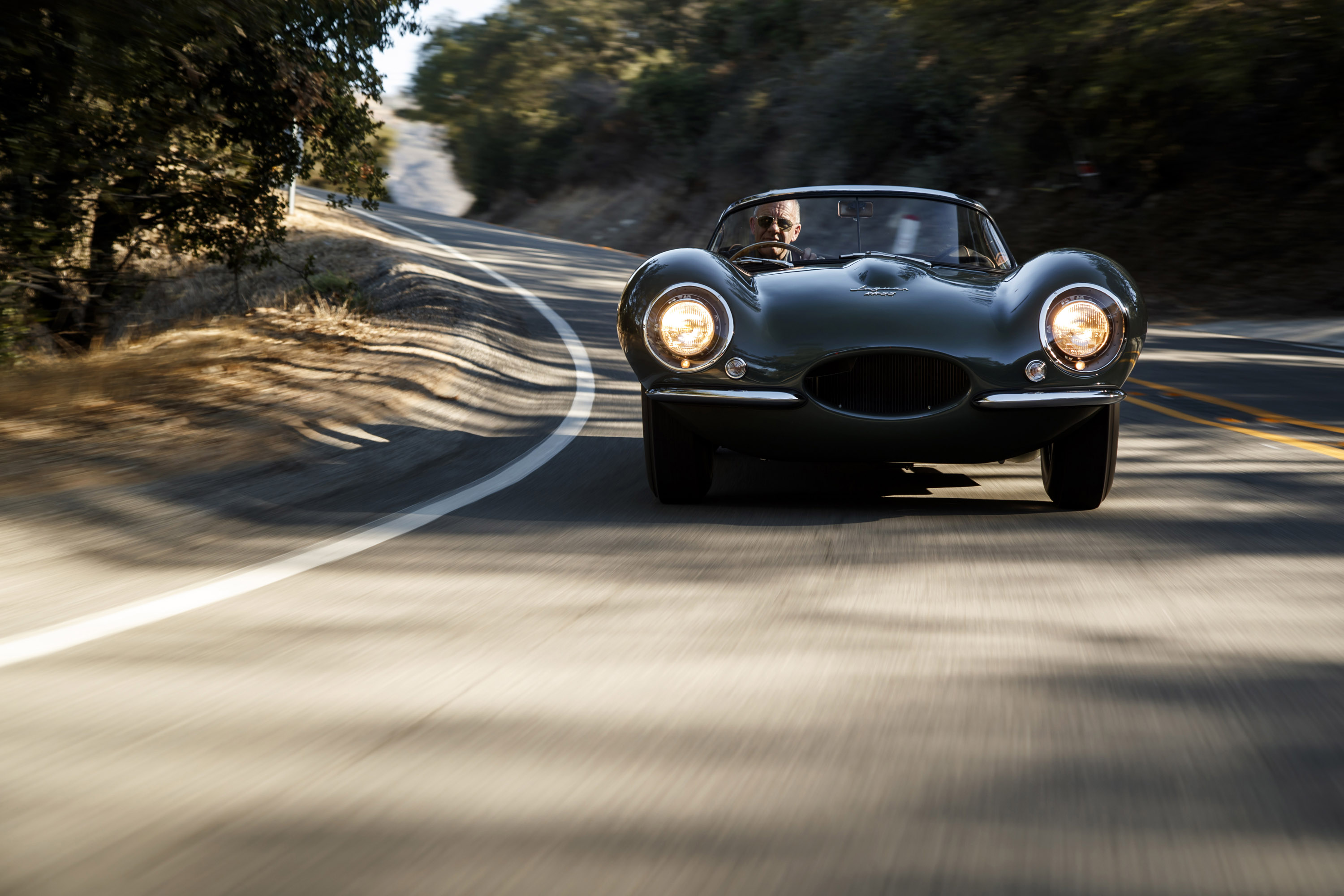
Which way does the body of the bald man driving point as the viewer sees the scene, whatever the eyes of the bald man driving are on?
toward the camera

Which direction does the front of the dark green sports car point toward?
toward the camera

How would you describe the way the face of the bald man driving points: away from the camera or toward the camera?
toward the camera

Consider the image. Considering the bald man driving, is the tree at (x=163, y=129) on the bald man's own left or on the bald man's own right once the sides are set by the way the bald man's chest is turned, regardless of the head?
on the bald man's own right
